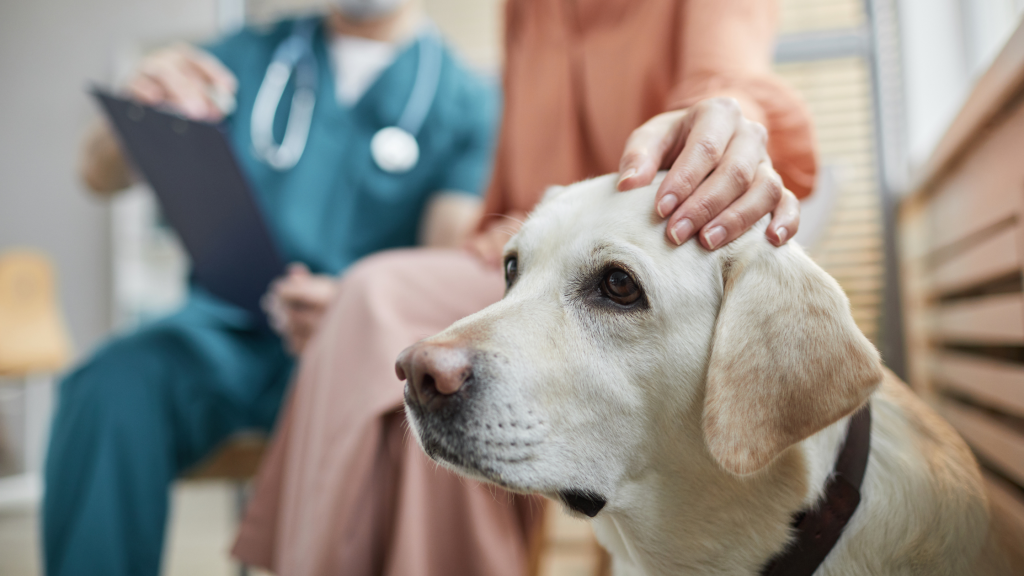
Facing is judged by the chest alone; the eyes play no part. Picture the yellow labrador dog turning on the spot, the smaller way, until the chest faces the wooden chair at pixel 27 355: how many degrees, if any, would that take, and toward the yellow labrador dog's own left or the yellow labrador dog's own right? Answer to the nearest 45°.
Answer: approximately 90° to the yellow labrador dog's own right

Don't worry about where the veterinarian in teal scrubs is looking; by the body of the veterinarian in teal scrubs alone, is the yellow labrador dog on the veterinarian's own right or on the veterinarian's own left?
on the veterinarian's own left

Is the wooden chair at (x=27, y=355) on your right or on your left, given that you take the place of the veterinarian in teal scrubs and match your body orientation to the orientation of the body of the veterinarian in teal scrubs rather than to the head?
on your right

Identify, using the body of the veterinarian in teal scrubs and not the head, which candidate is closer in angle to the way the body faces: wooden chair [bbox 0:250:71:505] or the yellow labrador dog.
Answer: the yellow labrador dog

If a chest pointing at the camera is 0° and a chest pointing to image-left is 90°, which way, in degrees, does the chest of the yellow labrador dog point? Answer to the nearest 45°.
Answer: approximately 45°

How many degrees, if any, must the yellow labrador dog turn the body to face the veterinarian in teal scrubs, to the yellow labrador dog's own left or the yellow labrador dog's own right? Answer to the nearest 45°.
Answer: approximately 90° to the yellow labrador dog's own right
